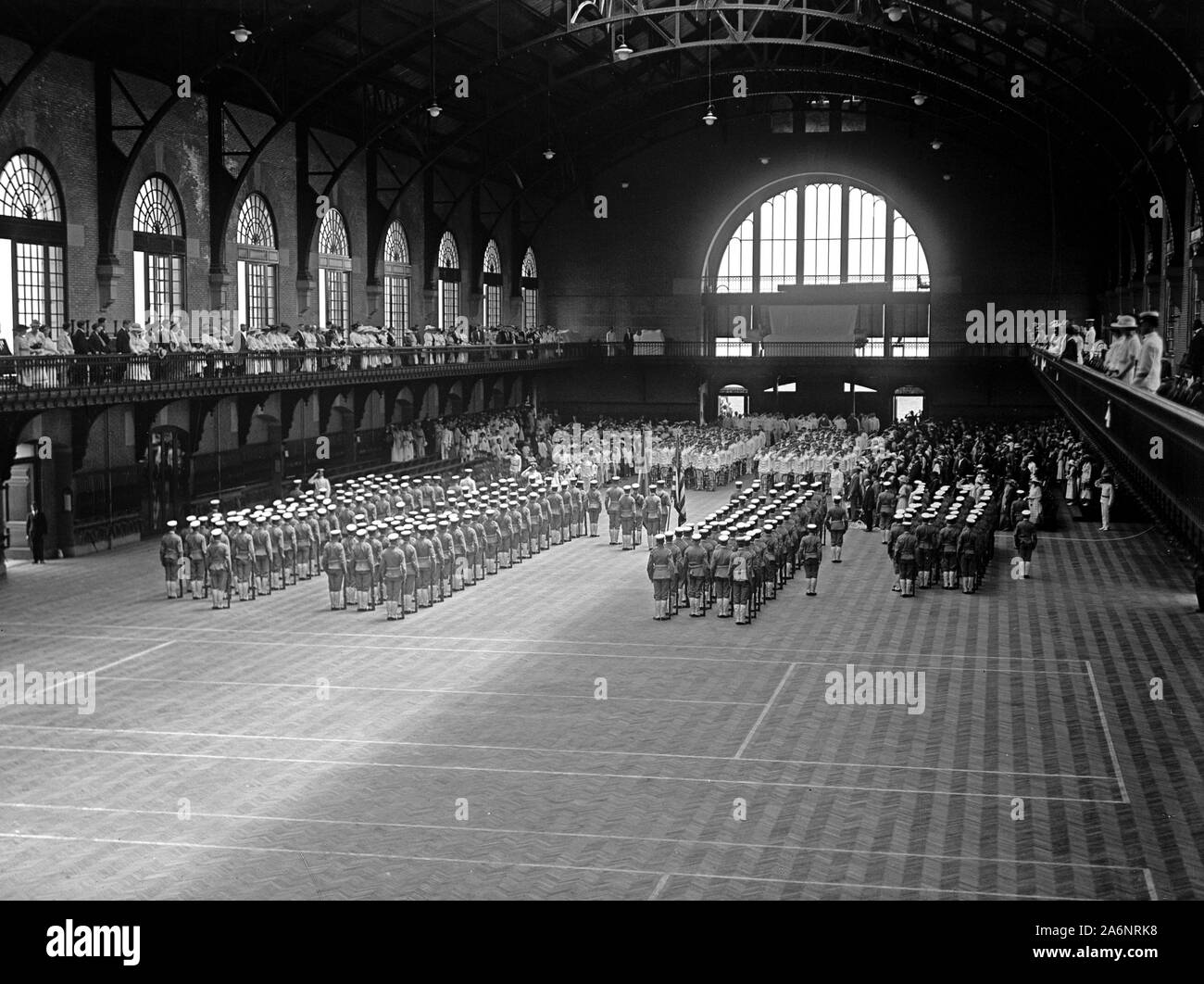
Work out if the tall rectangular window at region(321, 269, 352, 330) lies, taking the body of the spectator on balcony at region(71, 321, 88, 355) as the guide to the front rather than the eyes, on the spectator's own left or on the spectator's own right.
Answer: on the spectator's own left

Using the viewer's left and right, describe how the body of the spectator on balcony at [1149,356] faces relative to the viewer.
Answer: facing to the left of the viewer

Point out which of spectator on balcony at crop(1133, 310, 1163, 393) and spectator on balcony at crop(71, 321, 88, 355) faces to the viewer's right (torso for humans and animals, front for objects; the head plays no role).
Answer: spectator on balcony at crop(71, 321, 88, 355)

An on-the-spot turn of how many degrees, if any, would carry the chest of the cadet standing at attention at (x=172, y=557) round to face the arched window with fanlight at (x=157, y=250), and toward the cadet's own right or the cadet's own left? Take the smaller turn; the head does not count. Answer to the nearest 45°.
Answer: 0° — they already face it

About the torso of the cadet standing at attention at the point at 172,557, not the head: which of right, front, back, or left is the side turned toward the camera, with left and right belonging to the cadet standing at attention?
back

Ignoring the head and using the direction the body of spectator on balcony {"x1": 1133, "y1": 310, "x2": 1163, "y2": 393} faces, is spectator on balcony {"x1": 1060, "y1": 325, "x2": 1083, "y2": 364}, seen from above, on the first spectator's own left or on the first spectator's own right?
on the first spectator's own right

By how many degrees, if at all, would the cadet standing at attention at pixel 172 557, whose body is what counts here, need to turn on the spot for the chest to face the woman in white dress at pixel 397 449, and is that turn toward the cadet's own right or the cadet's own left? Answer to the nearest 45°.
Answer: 0° — they already face them

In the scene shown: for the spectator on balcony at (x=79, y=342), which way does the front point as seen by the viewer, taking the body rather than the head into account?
to the viewer's right
